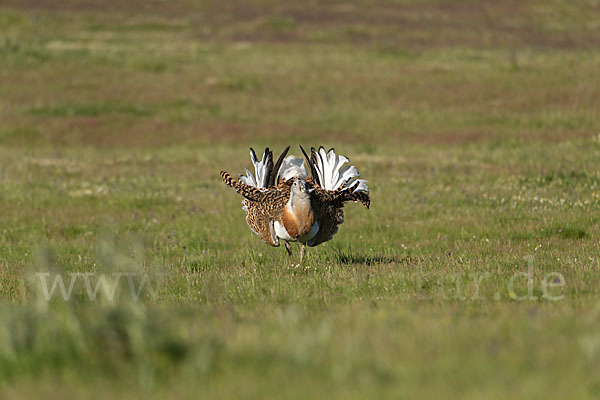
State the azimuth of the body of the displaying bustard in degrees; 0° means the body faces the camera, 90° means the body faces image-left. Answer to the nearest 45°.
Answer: approximately 0°
